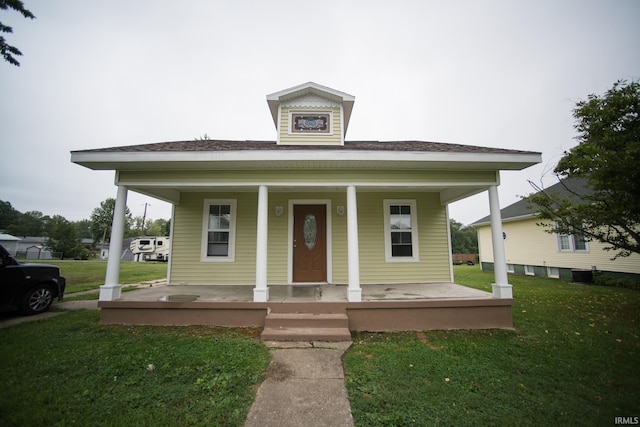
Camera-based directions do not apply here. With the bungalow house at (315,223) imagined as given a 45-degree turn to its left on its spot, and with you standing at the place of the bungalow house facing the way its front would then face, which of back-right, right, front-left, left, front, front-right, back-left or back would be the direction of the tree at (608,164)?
front-left

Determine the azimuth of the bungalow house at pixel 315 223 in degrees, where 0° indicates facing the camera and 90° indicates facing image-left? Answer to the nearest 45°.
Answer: approximately 0°

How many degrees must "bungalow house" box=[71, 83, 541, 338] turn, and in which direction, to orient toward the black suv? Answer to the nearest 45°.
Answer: approximately 90° to its right

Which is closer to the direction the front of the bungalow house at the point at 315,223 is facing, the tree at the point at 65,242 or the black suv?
the black suv

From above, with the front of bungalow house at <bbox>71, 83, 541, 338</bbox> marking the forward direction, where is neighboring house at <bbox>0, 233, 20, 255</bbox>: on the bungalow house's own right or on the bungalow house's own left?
on the bungalow house's own right

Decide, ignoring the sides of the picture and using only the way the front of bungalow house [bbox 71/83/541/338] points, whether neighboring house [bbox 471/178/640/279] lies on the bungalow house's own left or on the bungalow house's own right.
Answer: on the bungalow house's own left

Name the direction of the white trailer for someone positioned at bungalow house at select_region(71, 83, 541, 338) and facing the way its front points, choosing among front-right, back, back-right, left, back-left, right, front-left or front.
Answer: back-right
